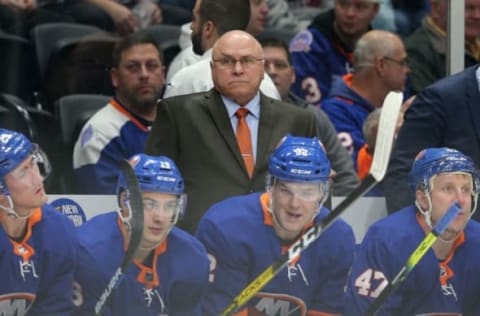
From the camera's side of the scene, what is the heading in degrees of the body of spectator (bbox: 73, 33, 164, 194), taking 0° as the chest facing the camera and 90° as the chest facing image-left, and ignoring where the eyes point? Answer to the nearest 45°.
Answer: approximately 315°

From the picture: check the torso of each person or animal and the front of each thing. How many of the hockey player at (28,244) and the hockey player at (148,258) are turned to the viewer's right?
0

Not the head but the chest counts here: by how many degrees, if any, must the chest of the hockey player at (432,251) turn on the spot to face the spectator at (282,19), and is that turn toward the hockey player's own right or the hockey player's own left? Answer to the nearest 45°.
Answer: approximately 180°
